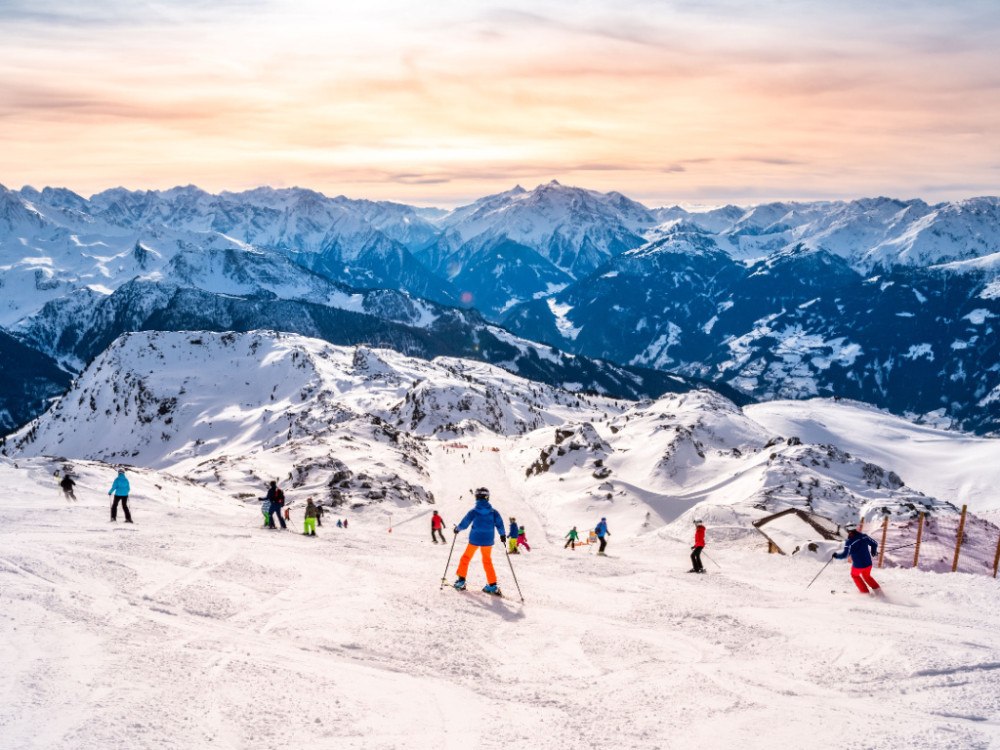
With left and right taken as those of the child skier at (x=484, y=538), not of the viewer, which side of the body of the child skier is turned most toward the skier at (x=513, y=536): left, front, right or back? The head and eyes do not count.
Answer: front

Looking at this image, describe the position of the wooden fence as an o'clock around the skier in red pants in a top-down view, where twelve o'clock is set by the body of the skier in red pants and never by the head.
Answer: The wooden fence is roughly at 2 o'clock from the skier in red pants.

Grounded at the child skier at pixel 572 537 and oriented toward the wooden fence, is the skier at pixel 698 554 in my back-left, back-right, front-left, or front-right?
front-right

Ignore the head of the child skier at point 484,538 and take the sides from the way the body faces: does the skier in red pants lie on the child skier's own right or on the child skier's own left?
on the child skier's own right

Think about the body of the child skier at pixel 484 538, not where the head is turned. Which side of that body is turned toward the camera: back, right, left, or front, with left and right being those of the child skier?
back

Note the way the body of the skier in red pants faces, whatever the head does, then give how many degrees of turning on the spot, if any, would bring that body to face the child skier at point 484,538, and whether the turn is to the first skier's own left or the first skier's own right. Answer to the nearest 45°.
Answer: approximately 90° to the first skier's own left
